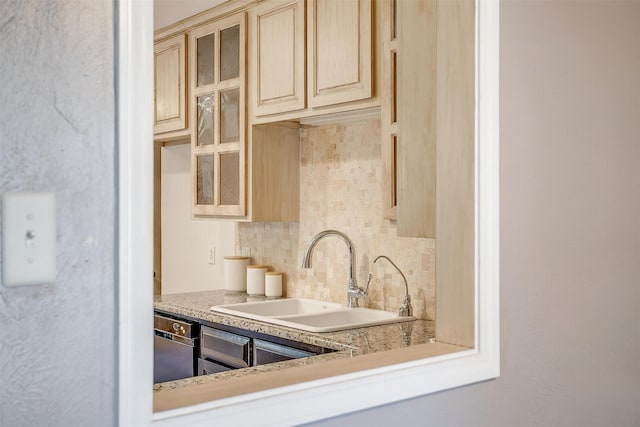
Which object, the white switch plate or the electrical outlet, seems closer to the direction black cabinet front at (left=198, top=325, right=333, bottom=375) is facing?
the white switch plate

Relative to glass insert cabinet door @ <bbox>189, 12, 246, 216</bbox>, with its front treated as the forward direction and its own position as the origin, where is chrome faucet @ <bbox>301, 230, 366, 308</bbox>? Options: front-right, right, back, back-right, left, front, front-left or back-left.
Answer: left

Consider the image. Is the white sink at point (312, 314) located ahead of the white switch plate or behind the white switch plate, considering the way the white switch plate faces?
behind

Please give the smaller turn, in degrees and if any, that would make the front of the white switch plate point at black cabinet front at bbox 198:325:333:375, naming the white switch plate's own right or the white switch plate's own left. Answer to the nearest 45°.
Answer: approximately 135° to the white switch plate's own left

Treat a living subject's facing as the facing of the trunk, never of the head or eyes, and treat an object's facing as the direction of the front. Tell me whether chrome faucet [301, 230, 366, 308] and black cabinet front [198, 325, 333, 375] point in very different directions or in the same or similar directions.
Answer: same or similar directions

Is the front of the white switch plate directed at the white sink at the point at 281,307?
no

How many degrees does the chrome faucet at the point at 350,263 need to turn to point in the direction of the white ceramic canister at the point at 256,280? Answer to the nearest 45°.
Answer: approximately 90° to its right

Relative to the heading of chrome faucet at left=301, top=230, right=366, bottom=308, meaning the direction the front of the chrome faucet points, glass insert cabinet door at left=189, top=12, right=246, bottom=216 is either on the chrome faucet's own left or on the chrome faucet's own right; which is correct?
on the chrome faucet's own right

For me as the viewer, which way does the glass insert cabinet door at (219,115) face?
facing the viewer and to the left of the viewer

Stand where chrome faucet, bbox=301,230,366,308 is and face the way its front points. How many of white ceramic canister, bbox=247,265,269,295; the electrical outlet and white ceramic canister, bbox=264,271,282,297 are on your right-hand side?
3

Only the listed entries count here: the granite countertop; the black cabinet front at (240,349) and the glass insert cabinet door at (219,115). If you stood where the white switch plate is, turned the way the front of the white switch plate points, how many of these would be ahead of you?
0

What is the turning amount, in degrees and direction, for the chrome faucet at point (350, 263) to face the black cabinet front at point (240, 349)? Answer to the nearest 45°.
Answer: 0° — it already faces it

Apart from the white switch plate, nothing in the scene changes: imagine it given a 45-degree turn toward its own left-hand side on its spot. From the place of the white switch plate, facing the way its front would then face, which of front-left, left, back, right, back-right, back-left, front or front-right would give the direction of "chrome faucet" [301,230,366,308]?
left

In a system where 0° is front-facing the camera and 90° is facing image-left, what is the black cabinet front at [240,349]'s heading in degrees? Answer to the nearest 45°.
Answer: approximately 45°

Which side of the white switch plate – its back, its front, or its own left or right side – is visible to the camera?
front
